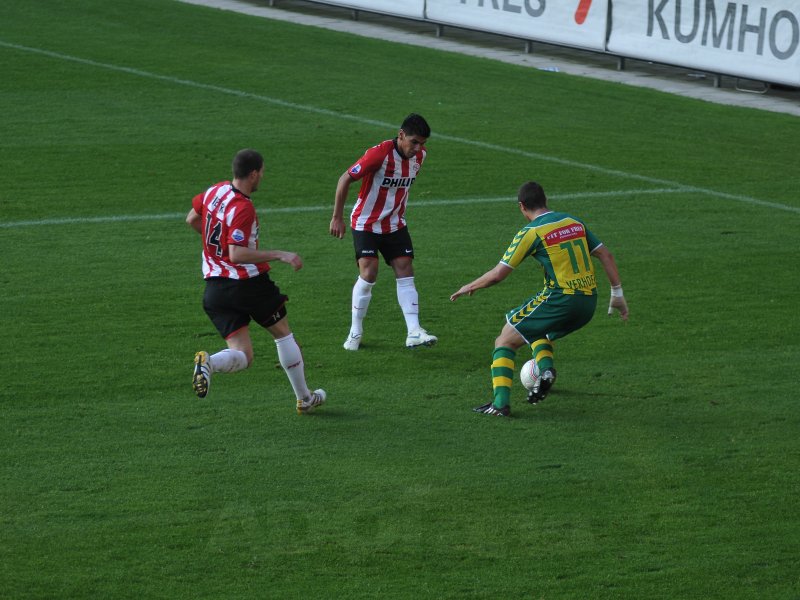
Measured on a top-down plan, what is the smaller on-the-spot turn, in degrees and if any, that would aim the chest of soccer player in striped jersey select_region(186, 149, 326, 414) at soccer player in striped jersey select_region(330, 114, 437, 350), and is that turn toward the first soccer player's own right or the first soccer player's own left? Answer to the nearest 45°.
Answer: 0° — they already face them

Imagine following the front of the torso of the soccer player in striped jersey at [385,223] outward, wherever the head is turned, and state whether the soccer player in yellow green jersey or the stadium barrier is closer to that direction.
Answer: the soccer player in yellow green jersey

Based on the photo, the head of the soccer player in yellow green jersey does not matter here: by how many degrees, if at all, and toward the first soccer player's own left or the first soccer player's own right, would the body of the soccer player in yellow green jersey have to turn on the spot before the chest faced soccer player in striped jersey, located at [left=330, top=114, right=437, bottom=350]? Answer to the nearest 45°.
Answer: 0° — they already face them

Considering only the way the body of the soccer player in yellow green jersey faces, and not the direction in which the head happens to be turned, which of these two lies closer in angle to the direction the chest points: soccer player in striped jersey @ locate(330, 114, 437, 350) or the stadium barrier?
the soccer player in striped jersey

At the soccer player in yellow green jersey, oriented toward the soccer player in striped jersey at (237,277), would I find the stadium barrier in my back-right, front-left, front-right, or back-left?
back-right

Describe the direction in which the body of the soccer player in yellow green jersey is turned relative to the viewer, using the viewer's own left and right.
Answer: facing away from the viewer and to the left of the viewer

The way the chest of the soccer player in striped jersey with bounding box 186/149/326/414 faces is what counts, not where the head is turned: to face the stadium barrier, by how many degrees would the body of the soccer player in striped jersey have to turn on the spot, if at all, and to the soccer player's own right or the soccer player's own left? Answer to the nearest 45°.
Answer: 0° — they already face it

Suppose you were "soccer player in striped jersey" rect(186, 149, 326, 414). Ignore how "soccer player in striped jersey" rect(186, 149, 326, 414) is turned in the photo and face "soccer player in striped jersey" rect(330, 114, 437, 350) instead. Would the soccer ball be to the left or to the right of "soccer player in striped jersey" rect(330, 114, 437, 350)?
right

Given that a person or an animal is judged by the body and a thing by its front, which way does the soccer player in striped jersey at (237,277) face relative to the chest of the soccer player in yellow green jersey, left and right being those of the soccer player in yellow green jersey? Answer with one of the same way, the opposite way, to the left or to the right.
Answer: to the right

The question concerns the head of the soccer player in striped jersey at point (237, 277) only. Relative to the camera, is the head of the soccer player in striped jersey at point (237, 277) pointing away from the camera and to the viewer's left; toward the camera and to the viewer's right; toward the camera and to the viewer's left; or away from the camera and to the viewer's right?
away from the camera and to the viewer's right

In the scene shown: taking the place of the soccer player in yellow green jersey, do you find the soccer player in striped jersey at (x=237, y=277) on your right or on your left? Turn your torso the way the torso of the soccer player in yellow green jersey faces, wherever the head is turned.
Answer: on your left

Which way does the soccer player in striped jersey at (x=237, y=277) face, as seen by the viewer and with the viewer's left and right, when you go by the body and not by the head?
facing away from the viewer and to the right of the viewer
